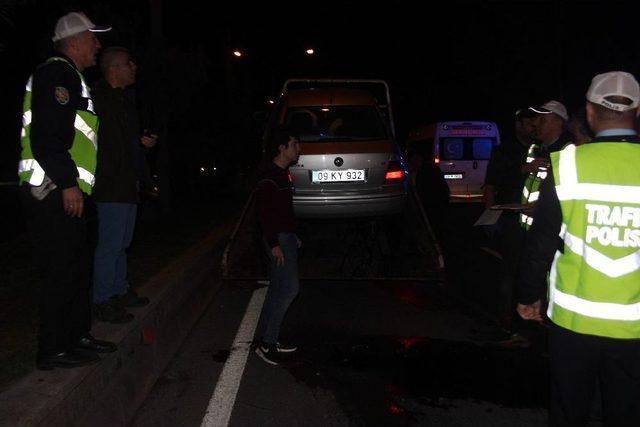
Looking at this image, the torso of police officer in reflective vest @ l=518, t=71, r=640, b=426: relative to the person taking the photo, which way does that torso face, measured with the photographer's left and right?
facing away from the viewer

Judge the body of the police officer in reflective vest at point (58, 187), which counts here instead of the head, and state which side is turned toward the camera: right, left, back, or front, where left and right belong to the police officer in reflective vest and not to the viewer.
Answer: right

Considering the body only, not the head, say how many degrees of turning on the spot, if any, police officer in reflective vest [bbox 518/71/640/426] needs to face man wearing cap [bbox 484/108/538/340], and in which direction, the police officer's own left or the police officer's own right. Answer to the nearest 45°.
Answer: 0° — they already face them

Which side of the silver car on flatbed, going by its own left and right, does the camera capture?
back

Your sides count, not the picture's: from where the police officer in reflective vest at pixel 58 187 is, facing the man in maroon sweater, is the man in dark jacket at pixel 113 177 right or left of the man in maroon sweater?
left

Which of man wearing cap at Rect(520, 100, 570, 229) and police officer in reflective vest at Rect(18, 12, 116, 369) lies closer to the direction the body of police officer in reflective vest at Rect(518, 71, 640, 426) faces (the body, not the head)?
the man wearing cap

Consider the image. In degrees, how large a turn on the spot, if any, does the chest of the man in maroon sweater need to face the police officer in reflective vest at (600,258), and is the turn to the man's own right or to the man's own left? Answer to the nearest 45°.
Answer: approximately 45° to the man's own right

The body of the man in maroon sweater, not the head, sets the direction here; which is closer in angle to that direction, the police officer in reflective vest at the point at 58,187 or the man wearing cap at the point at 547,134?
the man wearing cap

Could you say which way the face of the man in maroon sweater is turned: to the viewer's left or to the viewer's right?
to the viewer's right

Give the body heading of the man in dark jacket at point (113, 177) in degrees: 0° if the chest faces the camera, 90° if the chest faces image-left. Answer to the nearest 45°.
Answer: approximately 270°
